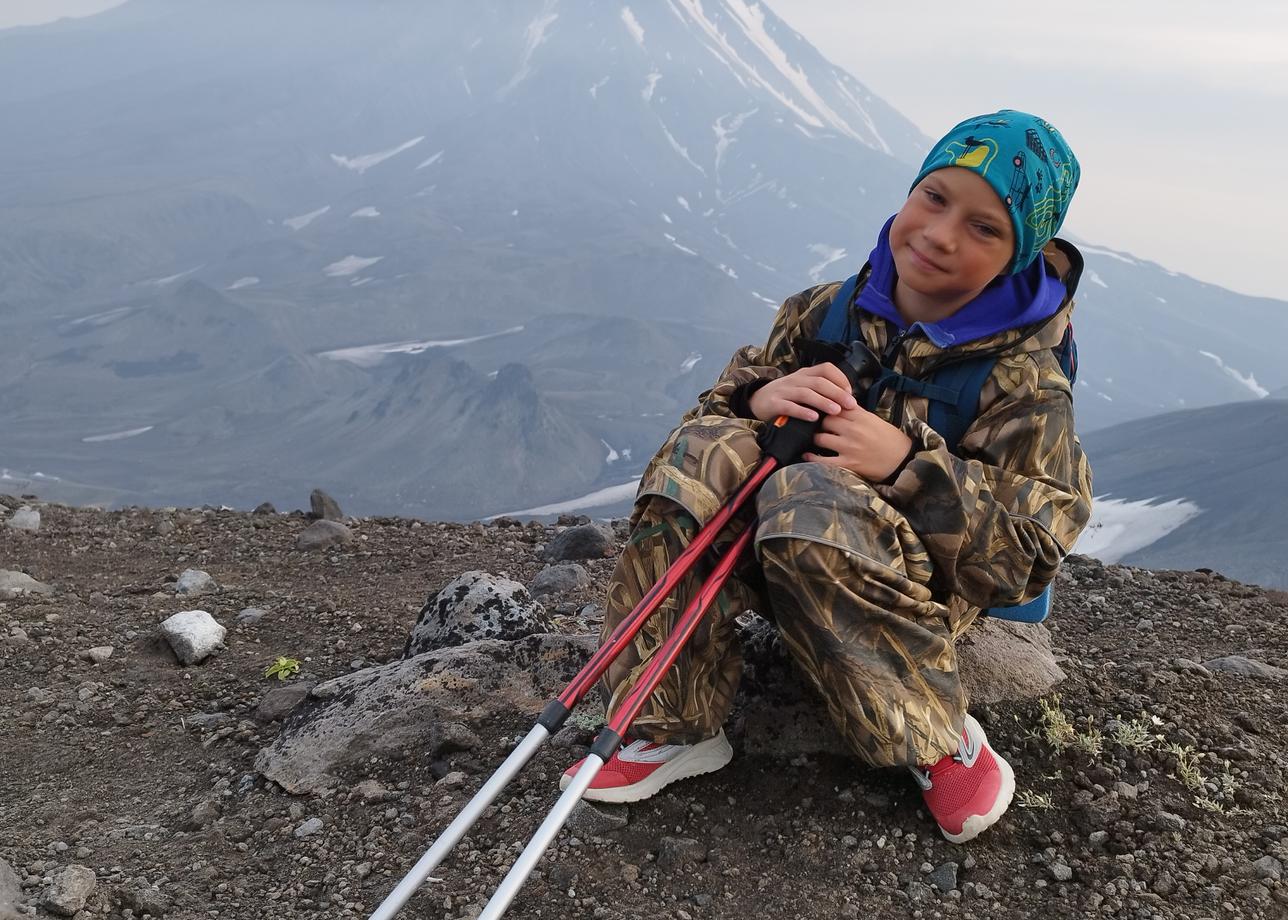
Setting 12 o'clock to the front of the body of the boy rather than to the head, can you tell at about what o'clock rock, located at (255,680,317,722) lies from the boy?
The rock is roughly at 2 o'clock from the boy.

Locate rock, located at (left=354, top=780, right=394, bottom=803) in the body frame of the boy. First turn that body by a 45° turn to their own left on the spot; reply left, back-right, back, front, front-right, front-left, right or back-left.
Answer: right

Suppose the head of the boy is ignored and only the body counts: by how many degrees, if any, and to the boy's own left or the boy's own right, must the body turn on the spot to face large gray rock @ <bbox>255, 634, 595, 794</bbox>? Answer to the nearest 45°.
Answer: approximately 45° to the boy's own right

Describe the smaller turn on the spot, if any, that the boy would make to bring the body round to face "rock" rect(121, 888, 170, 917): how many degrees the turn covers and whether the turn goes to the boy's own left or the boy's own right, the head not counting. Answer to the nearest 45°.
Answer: approximately 45° to the boy's own right

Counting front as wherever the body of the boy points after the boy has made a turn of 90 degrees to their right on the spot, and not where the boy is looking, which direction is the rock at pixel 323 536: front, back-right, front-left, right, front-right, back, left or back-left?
front

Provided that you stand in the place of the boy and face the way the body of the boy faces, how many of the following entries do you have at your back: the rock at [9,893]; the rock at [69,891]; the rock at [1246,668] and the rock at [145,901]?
1

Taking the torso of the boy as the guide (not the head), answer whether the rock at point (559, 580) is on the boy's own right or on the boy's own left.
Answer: on the boy's own right

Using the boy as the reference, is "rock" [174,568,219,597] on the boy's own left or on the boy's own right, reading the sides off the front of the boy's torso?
on the boy's own right

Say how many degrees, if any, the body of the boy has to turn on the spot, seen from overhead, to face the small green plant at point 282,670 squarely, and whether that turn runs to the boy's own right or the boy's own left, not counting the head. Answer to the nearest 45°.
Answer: approximately 90° to the boy's own right
